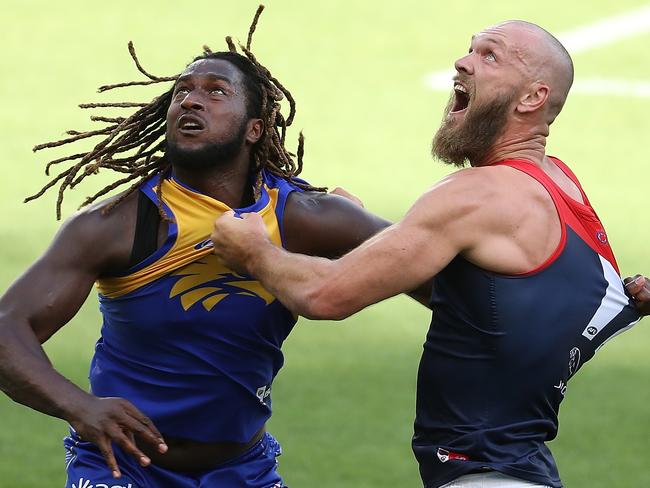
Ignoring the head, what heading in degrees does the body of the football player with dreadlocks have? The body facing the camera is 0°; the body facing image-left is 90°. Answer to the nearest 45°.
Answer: approximately 0°
